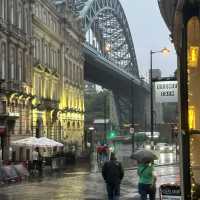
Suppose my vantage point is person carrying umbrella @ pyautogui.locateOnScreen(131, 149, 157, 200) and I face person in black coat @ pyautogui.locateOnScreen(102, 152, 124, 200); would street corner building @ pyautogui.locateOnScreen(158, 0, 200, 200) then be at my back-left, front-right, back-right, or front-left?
back-left

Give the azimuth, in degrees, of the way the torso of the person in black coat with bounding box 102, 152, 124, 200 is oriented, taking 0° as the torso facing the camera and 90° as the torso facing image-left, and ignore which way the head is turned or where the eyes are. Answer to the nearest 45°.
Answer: approximately 180°

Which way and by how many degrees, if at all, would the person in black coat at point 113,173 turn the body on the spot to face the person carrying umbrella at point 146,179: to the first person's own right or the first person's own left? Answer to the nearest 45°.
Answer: approximately 135° to the first person's own right
